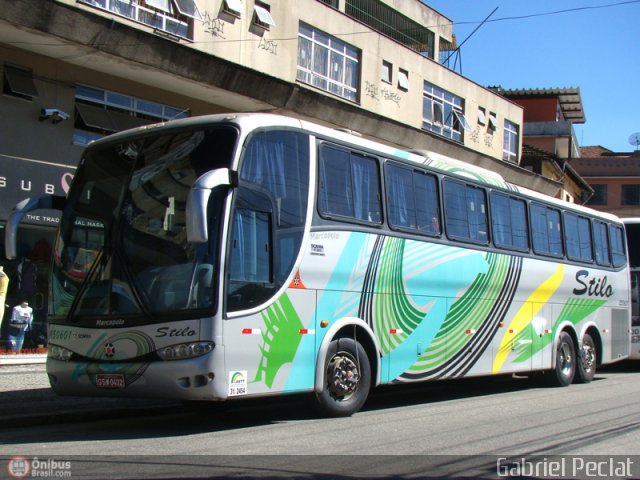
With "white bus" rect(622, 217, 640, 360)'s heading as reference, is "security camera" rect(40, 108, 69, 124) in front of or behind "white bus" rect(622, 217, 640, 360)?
in front

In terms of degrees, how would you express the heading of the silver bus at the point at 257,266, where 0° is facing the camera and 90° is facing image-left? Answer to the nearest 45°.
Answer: approximately 45°

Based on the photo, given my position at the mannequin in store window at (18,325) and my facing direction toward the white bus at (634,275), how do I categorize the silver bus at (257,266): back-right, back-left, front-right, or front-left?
front-right

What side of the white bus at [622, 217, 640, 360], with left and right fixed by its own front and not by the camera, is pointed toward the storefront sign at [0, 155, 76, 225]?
front

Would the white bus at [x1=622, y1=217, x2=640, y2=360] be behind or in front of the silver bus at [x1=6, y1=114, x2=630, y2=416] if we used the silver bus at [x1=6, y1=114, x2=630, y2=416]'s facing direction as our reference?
behind

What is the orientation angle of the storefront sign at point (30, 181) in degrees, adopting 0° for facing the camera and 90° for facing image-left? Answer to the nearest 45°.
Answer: approximately 315°

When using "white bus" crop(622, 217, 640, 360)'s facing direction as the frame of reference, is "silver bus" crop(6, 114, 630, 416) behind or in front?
in front

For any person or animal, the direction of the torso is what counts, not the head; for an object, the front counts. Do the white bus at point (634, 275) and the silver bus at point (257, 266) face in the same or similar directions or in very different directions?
same or similar directions

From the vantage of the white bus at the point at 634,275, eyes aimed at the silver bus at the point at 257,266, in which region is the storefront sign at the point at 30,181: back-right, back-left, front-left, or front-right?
front-right

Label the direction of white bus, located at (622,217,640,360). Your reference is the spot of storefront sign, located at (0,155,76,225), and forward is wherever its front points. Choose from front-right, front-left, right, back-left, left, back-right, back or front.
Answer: front-left

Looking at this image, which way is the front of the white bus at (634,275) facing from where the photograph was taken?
facing the viewer and to the left of the viewer
